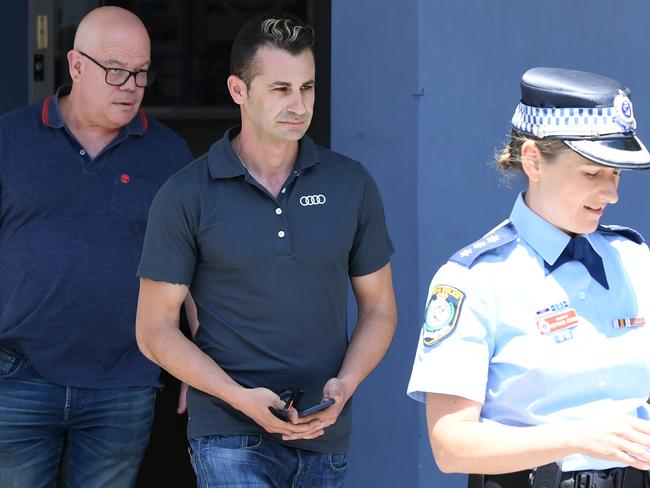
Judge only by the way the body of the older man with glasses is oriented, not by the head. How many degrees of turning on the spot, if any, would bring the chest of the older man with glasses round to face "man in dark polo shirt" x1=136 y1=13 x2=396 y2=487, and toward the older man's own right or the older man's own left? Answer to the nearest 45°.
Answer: approximately 45° to the older man's own left

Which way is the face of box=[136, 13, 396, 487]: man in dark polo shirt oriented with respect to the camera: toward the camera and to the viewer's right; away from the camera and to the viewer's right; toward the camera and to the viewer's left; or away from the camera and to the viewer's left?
toward the camera and to the viewer's right

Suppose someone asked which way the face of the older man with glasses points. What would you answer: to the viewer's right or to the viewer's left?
to the viewer's right

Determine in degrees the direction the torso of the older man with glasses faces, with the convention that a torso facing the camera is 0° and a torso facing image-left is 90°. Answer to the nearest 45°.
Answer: approximately 0°
